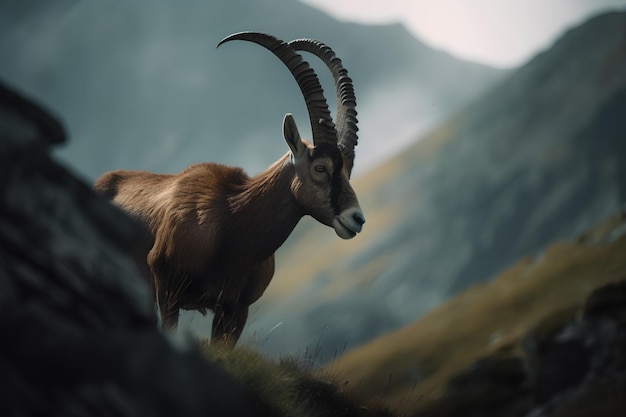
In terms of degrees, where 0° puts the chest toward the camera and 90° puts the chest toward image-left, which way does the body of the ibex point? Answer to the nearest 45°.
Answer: approximately 315°
